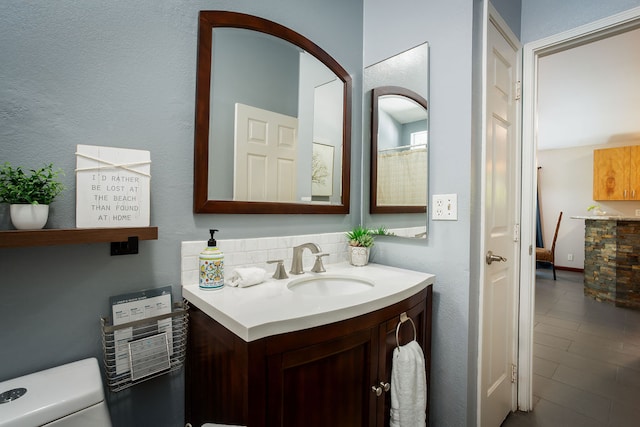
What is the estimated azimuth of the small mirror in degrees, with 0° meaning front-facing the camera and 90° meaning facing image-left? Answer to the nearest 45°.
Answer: approximately 45°

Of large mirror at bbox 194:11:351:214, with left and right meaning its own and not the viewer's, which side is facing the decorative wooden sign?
right

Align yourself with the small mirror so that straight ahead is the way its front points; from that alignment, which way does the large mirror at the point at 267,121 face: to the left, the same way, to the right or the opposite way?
to the left

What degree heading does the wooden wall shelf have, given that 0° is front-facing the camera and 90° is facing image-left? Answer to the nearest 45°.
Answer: approximately 315°

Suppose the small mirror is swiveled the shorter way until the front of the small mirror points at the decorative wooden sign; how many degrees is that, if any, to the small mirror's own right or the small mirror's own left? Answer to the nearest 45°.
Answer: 0° — it already faces it

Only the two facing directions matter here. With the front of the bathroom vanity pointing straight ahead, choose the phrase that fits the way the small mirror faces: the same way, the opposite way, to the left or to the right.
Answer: to the right

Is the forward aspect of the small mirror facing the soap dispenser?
yes

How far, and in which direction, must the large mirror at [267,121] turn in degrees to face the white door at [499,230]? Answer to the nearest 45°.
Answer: approximately 45° to its left
